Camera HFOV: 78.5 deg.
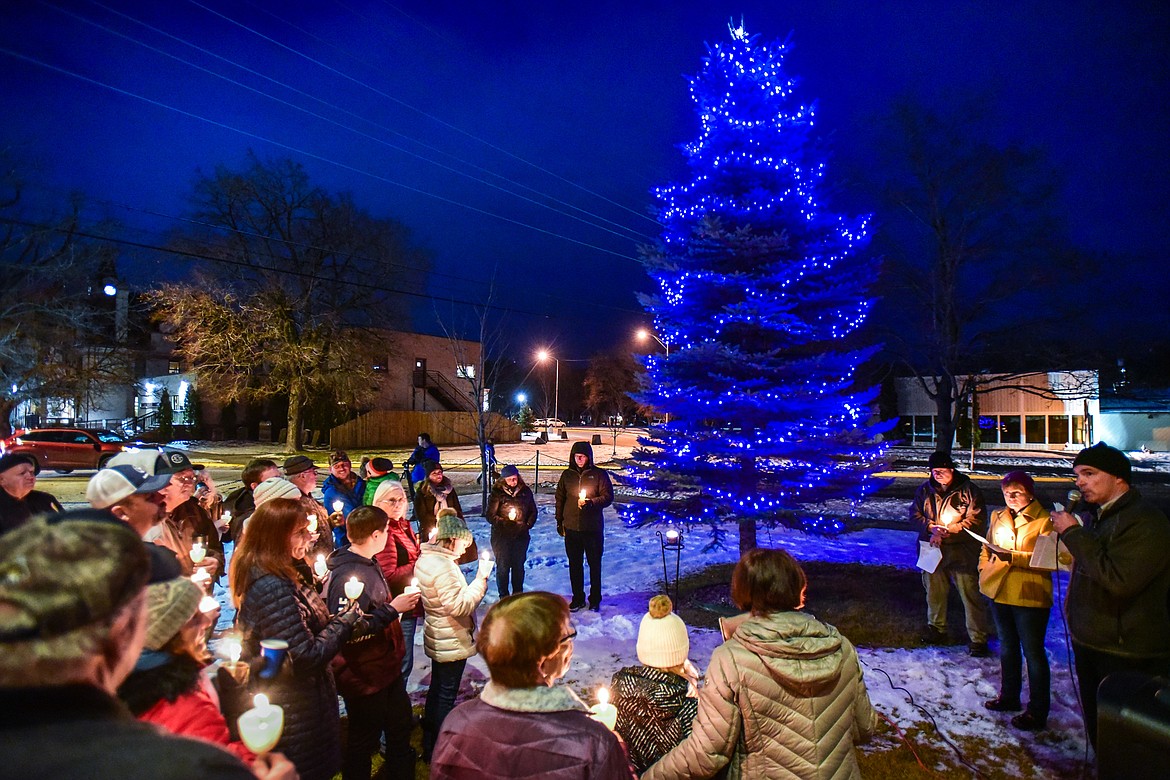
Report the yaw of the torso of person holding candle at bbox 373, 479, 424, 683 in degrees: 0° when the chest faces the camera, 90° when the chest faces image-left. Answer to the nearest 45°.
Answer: approximately 315°

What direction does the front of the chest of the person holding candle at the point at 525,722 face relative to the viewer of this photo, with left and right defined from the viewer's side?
facing away from the viewer and to the right of the viewer

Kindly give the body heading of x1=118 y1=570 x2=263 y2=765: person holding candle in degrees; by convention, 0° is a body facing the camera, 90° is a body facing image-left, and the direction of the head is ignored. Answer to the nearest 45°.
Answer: approximately 270°

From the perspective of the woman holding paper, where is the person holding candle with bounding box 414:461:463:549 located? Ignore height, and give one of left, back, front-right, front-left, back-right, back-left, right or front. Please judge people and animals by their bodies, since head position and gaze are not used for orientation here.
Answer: front-right

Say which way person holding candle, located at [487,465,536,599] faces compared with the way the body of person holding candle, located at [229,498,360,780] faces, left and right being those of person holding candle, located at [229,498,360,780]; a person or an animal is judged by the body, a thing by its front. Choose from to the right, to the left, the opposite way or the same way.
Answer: to the right

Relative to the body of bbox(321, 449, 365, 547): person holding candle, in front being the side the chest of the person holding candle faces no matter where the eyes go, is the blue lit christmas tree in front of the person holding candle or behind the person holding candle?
in front

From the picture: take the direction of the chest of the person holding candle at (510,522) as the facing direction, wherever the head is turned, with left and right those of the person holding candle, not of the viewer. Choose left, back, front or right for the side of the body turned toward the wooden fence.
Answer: back

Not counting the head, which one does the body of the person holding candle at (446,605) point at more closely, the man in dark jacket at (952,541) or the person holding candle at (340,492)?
the man in dark jacket

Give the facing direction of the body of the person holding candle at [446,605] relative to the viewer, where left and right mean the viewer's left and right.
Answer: facing to the right of the viewer

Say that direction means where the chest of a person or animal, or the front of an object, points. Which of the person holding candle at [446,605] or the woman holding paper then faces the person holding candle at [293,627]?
the woman holding paper

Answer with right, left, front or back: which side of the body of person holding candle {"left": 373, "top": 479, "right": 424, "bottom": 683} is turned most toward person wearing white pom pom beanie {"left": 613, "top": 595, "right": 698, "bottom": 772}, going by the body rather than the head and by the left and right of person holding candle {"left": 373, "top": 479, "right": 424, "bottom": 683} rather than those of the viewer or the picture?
front

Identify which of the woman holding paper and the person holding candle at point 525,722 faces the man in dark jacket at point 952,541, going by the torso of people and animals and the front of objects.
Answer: the person holding candle

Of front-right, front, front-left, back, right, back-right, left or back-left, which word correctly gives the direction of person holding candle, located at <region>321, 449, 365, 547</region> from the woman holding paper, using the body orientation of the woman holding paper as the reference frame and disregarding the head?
front-right

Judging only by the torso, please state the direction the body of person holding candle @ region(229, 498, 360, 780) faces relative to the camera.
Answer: to the viewer's right

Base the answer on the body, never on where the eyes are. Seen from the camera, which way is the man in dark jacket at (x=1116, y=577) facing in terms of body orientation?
to the viewer's left

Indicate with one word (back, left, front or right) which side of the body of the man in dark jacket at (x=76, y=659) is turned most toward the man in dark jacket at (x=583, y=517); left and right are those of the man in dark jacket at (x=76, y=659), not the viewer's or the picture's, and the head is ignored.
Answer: front

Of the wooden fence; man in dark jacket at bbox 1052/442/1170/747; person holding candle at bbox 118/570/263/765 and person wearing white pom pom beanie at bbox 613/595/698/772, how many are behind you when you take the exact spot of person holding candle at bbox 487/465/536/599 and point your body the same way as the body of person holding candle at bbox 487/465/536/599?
1

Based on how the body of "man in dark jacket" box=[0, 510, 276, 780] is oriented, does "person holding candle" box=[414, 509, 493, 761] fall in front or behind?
in front

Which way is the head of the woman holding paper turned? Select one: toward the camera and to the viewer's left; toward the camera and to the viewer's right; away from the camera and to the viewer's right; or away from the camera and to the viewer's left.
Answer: toward the camera and to the viewer's left

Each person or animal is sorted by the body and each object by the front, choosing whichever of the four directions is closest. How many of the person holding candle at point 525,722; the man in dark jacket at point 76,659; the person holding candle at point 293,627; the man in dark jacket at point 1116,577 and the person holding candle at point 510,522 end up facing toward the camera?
1

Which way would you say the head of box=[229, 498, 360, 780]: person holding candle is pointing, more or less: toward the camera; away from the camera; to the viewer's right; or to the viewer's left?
to the viewer's right

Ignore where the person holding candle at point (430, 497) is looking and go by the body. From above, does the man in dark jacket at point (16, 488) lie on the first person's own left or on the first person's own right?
on the first person's own right

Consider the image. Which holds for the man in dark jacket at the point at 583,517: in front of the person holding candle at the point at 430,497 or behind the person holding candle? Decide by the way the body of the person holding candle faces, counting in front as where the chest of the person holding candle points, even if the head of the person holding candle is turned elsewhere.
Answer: in front
